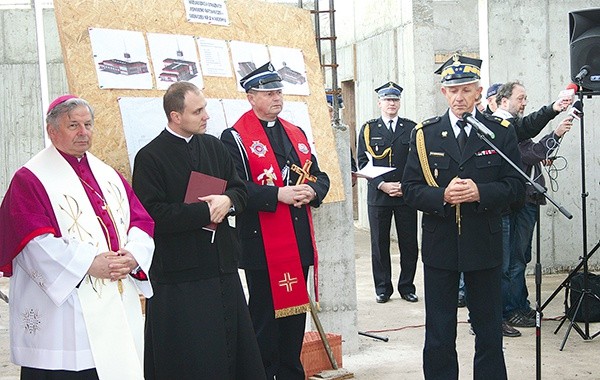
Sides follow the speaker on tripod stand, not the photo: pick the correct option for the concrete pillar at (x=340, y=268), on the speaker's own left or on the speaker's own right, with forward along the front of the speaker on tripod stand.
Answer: on the speaker's own right

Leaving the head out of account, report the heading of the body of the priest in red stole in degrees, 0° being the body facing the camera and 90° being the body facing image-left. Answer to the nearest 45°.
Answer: approximately 315°

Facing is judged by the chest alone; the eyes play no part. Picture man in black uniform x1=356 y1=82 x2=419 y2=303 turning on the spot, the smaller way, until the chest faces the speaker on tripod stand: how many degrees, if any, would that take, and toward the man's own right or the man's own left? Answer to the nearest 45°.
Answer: approximately 45° to the man's own left

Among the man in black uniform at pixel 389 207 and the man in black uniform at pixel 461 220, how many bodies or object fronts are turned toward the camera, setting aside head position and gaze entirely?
2

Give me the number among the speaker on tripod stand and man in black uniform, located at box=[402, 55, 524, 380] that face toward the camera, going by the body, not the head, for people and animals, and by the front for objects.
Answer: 2

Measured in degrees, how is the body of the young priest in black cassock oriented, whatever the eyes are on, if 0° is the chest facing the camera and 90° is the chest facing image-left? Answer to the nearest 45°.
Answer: approximately 315°

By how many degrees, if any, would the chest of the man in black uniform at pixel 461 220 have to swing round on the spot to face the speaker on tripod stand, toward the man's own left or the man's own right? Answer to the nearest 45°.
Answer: approximately 135° to the man's own left

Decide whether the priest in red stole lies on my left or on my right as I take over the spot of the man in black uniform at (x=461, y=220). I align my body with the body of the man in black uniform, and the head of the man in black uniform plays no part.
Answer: on my right

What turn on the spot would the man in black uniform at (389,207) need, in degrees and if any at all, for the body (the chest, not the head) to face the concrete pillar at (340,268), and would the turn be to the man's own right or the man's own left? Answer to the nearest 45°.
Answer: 0° — they already face it
